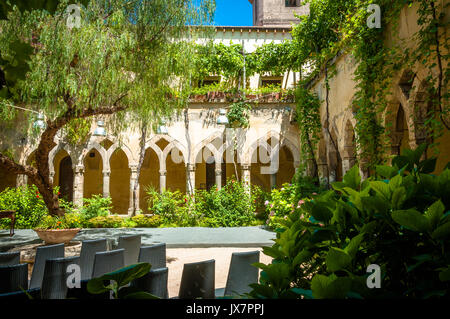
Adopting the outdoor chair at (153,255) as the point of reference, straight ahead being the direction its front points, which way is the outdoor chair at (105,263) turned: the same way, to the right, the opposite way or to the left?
the same way

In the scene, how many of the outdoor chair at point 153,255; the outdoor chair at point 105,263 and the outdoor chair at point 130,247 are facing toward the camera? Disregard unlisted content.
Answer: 0

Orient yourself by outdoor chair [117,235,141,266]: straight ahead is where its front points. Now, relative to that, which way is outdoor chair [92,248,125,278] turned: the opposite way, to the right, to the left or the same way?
the same way

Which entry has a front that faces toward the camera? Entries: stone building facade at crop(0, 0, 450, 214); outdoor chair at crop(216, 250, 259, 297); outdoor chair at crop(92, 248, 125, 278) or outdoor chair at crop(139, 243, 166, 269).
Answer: the stone building facade

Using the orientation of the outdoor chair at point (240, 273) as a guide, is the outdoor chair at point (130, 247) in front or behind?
in front

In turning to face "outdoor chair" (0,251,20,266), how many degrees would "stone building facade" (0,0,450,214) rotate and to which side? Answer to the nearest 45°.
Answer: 0° — it already faces it

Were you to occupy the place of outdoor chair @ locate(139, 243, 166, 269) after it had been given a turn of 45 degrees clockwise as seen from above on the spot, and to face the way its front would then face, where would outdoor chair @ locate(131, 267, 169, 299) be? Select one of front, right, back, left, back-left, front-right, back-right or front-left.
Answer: back

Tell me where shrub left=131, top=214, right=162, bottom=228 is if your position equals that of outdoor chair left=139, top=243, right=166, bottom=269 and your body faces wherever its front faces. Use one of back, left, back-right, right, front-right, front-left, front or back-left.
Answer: front-right

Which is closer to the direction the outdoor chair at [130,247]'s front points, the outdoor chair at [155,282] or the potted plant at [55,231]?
the potted plant

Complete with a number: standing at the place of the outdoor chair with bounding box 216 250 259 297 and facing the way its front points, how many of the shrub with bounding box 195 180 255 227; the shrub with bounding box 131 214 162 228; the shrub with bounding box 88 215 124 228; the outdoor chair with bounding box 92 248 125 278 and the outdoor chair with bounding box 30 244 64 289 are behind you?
0

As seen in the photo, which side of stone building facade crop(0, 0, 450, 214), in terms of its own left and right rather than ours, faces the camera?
front

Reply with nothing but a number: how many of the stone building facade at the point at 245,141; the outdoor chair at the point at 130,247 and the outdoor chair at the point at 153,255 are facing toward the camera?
1

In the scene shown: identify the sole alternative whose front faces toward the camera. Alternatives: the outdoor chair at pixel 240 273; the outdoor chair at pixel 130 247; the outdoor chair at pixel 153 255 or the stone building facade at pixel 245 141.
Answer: the stone building facade

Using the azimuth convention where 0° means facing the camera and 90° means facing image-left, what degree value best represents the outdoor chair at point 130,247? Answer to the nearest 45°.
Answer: approximately 135°

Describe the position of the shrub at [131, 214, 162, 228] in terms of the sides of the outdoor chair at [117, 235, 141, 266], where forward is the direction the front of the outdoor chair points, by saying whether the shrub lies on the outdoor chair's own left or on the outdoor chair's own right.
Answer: on the outdoor chair's own right

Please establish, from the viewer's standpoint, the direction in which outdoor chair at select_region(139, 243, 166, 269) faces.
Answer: facing away from the viewer and to the left of the viewer

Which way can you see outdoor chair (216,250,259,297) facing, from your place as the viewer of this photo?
facing away from the viewer and to the left of the viewer
